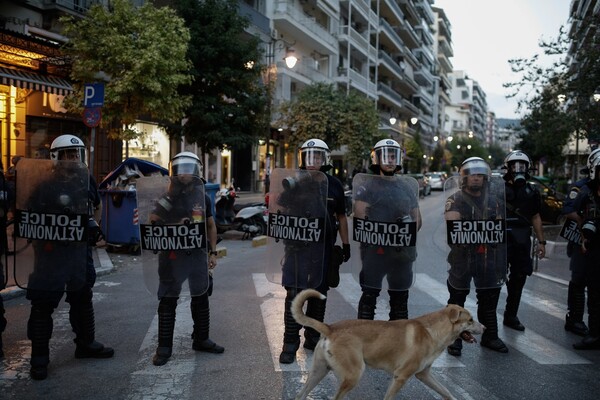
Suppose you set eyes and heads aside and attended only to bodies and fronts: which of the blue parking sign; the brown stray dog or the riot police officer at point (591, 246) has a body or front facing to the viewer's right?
the brown stray dog

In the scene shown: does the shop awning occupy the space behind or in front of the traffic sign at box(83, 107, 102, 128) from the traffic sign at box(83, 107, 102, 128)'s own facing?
behind

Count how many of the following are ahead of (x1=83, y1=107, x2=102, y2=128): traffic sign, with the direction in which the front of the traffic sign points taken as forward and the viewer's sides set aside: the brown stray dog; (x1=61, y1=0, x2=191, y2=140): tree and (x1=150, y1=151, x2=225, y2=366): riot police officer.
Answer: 2

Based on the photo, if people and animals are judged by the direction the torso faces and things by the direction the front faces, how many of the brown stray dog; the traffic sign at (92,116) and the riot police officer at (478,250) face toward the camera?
2

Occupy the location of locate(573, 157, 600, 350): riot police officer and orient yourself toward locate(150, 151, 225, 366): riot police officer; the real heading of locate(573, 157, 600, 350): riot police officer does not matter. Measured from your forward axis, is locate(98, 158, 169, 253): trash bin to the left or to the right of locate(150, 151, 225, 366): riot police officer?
right

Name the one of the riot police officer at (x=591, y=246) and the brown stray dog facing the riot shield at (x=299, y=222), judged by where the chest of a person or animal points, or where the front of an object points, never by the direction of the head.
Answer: the riot police officer
